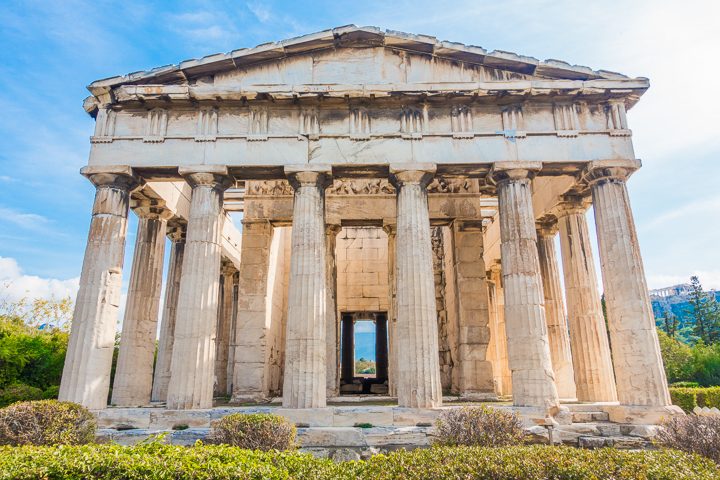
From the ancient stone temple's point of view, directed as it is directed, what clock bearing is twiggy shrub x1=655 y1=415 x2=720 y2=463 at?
The twiggy shrub is roughly at 10 o'clock from the ancient stone temple.

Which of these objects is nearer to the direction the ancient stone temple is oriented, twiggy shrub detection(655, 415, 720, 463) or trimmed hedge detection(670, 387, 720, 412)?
the twiggy shrub

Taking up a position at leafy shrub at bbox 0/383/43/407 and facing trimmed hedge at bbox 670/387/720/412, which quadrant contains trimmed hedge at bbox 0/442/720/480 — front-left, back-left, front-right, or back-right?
front-right

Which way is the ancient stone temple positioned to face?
toward the camera

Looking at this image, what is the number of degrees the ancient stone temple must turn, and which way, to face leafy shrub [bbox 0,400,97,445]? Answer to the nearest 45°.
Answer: approximately 45° to its right

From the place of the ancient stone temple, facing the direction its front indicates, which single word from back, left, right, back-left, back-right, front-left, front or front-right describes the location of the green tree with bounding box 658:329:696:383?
back-left

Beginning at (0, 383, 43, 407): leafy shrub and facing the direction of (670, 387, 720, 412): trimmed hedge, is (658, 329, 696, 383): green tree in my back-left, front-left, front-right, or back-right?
front-left
